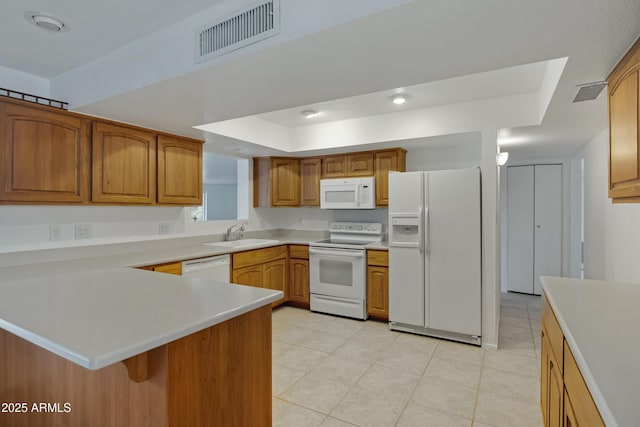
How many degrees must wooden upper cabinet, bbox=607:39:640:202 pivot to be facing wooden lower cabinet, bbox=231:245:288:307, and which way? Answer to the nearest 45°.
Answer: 0° — it already faces it

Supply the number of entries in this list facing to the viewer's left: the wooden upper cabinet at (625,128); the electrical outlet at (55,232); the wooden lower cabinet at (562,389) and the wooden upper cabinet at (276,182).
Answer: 2

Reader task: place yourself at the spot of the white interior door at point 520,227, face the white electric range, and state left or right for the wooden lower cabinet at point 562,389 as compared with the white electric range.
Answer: left

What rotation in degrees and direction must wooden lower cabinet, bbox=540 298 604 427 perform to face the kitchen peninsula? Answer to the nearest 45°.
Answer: approximately 45° to its left

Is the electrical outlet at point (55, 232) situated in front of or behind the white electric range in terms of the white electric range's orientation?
in front

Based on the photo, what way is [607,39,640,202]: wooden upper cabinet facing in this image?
to the viewer's left

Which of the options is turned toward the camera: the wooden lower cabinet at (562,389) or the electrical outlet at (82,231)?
the electrical outlet

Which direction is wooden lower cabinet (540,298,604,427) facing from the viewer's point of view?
to the viewer's left

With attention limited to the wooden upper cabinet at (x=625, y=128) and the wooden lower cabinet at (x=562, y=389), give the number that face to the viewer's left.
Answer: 2

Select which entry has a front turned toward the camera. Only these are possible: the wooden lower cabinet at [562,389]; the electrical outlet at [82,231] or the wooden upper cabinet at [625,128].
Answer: the electrical outlet

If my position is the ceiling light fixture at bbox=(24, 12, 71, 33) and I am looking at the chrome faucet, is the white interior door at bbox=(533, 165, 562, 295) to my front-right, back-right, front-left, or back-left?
front-right

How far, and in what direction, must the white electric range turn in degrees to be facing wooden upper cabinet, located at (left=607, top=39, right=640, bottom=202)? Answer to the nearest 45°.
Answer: approximately 90° to its left

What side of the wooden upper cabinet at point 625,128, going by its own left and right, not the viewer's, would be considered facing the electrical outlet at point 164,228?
front

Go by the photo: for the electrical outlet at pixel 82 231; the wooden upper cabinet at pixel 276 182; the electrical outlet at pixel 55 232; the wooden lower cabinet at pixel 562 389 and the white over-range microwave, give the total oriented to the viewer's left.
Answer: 1

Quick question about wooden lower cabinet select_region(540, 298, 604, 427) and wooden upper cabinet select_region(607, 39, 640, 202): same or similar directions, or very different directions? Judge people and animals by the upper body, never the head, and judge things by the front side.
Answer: same or similar directions

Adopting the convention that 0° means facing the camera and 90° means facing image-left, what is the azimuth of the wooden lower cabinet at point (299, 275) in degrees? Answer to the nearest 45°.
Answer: approximately 45°

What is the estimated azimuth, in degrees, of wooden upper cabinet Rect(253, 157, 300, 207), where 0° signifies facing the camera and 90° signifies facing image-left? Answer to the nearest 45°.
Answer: approximately 315°
